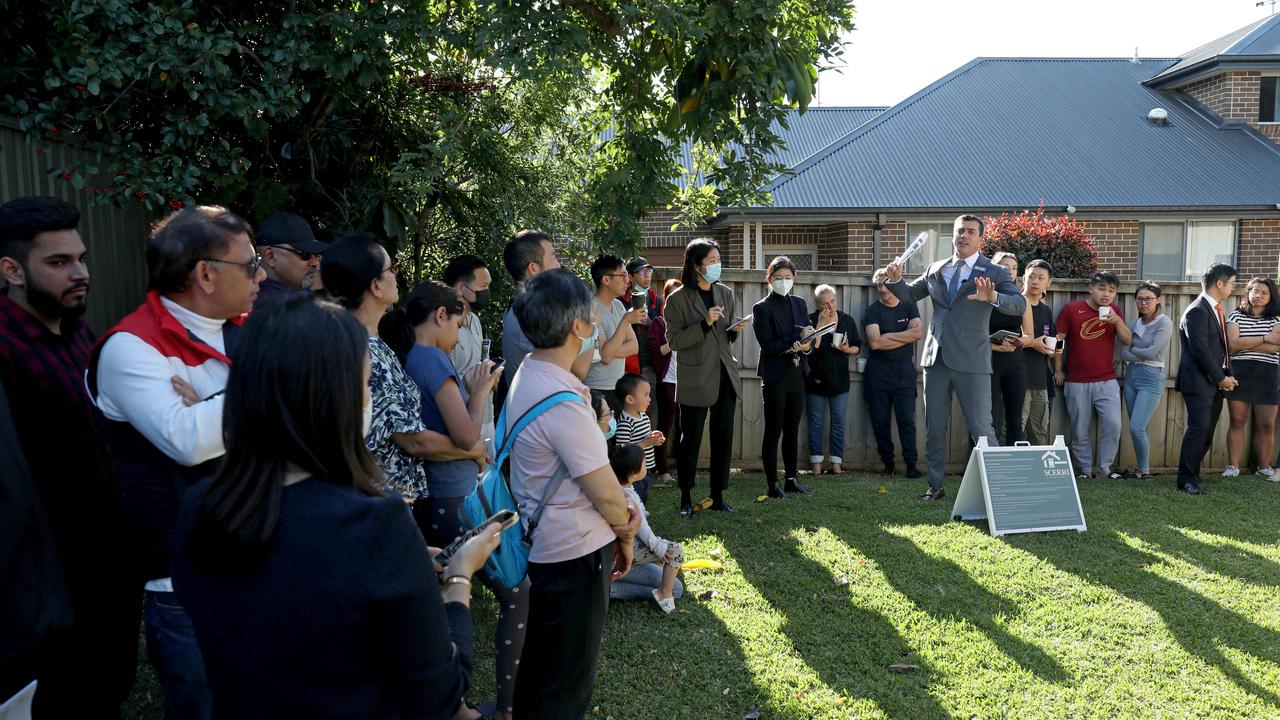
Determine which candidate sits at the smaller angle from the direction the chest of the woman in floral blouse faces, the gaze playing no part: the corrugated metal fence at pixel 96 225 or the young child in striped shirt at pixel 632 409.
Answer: the young child in striped shirt

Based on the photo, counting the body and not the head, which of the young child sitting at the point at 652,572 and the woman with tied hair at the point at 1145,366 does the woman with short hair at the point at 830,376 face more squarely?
the young child sitting

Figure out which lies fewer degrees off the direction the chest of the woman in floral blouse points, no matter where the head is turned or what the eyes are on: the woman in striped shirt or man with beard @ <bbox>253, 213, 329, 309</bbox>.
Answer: the woman in striped shirt

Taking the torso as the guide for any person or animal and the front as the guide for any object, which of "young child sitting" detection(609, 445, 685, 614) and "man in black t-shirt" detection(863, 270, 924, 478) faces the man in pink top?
the man in black t-shirt

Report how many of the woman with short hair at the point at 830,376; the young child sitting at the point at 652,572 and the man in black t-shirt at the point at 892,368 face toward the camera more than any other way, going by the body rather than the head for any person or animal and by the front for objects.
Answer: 2

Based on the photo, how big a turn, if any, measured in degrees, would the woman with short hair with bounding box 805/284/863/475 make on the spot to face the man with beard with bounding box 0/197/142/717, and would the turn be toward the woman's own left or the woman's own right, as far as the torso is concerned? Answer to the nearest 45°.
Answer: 0° — they already face them

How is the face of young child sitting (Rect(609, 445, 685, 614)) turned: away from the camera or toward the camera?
away from the camera

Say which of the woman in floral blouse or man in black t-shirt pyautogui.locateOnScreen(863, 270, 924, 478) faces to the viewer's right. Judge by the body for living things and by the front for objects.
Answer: the woman in floral blouse

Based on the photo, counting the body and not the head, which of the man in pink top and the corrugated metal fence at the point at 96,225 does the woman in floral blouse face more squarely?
the man in pink top
